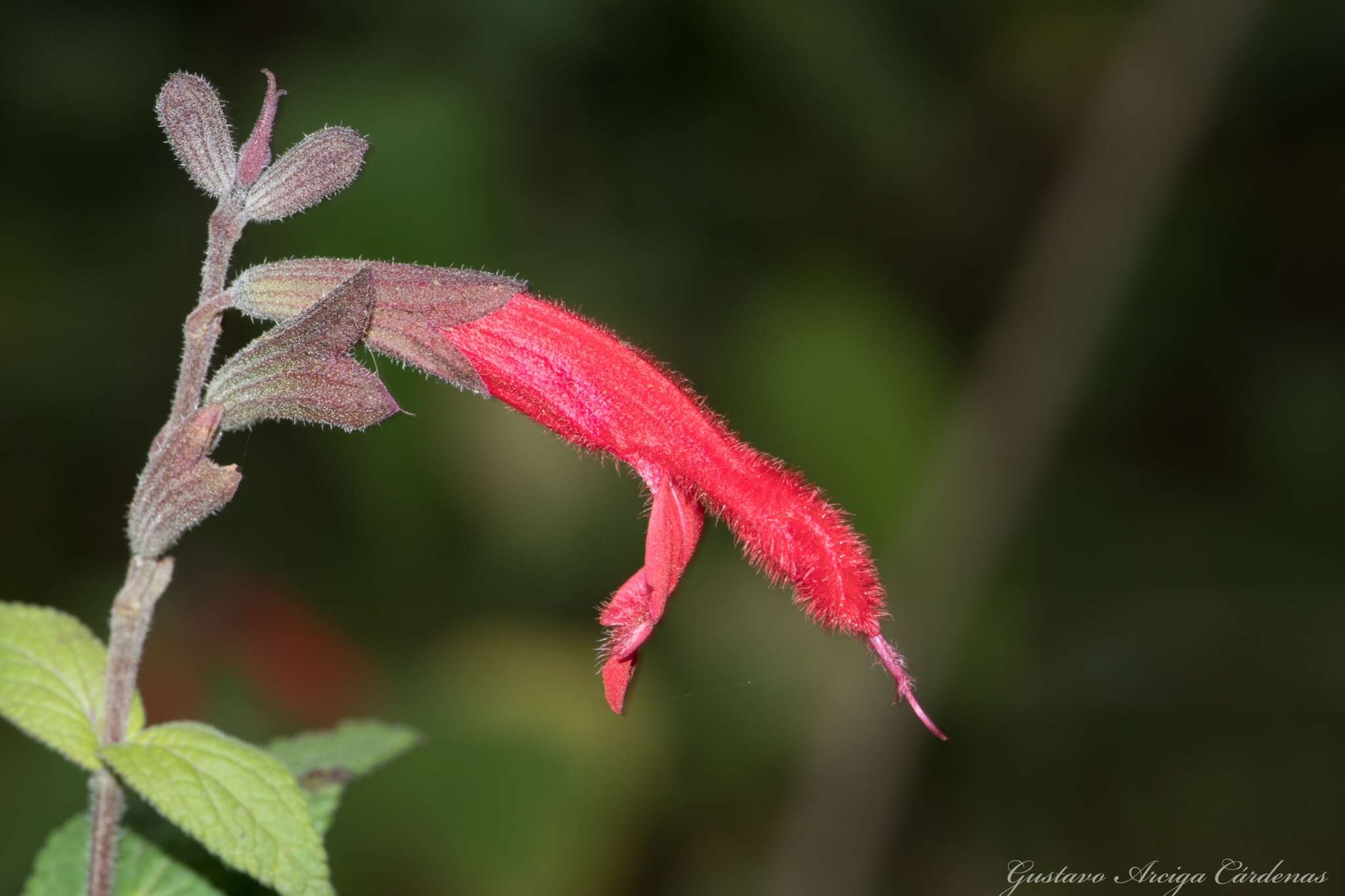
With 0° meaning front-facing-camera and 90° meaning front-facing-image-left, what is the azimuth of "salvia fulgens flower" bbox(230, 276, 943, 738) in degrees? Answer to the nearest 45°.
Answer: approximately 270°

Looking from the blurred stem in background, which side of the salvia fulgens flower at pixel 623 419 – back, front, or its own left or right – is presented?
left
